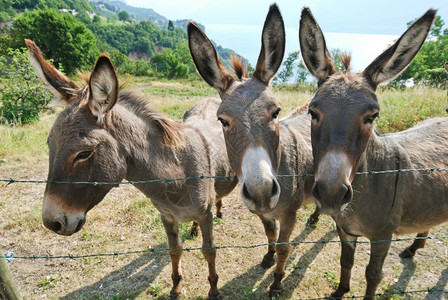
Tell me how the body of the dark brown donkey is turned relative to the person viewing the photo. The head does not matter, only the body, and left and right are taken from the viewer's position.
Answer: facing the viewer and to the left of the viewer

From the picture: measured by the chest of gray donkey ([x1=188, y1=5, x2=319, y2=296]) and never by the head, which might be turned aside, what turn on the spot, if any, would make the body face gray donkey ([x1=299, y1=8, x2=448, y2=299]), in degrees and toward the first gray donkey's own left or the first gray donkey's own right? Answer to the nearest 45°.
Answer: approximately 135° to the first gray donkey's own left

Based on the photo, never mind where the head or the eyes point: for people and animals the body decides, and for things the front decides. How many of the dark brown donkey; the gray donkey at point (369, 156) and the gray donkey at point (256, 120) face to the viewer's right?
0

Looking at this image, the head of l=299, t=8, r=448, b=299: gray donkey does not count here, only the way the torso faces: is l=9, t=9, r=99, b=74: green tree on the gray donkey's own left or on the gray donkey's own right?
on the gray donkey's own right

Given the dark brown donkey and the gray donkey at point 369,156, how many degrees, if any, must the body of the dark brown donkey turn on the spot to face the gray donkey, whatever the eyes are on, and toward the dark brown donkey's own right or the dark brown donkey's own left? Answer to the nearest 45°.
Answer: approximately 135° to the dark brown donkey's own left

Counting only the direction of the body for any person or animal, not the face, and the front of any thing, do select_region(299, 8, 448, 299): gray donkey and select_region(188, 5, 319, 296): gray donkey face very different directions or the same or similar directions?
same or similar directions

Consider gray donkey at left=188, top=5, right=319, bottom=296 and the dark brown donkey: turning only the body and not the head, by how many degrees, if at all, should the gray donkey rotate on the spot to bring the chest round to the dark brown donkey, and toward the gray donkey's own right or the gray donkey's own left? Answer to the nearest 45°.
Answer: approximately 45° to the gray donkey's own right

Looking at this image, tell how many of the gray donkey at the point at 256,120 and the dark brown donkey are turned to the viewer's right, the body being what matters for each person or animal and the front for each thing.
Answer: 0

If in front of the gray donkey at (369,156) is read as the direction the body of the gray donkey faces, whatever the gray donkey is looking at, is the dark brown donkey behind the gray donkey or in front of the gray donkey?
in front
